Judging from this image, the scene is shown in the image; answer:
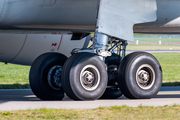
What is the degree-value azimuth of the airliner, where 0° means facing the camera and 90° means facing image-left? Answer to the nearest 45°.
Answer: approximately 45°
